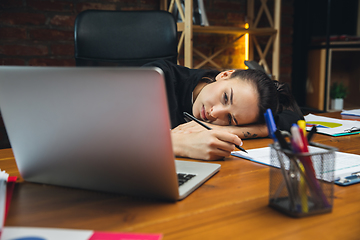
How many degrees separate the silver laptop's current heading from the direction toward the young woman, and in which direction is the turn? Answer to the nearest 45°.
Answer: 0° — it already faces them

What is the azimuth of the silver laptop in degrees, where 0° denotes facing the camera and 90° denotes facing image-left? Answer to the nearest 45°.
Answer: approximately 225°
